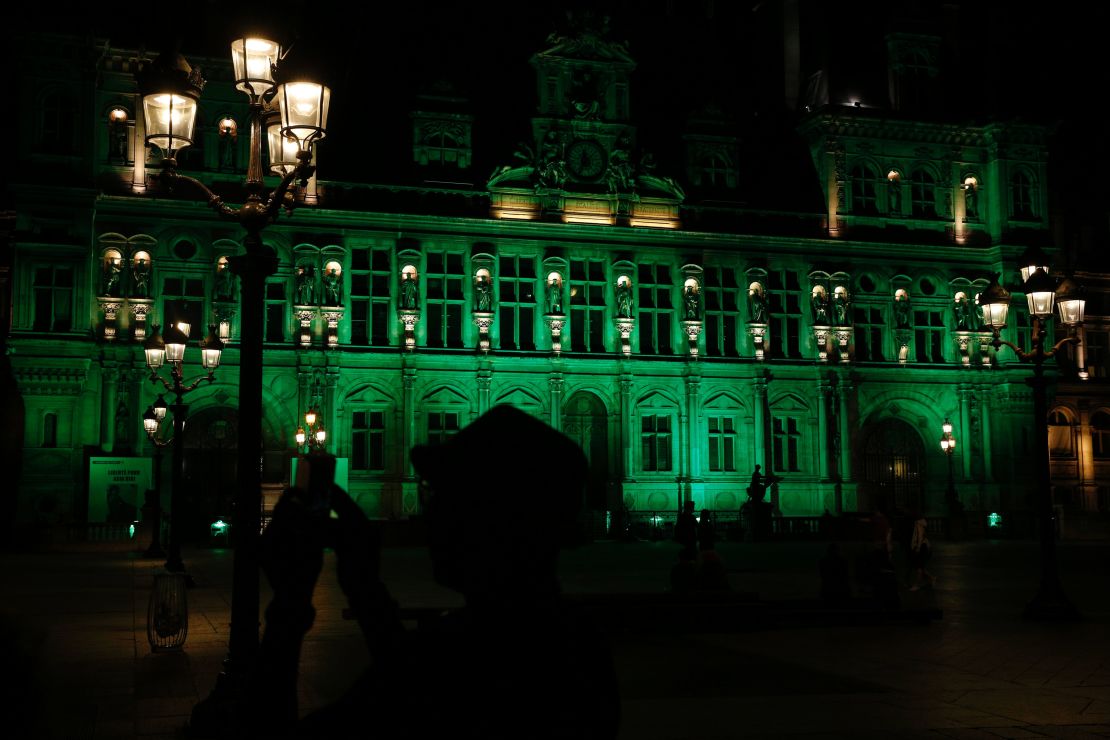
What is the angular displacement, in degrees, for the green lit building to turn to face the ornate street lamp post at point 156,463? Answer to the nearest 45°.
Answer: approximately 45° to its right

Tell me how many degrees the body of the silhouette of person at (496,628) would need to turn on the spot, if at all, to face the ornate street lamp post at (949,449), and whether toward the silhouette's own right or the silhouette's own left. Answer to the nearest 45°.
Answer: approximately 90° to the silhouette's own right

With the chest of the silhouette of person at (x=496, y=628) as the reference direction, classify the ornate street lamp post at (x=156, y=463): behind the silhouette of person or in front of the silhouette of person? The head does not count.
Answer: in front

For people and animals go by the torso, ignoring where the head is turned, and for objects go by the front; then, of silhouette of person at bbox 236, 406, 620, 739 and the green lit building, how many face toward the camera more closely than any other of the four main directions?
1

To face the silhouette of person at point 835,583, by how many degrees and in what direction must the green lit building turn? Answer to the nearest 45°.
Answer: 0° — it already faces them

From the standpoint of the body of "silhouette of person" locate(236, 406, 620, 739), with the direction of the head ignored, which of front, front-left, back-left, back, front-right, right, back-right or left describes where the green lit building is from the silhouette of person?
front-right

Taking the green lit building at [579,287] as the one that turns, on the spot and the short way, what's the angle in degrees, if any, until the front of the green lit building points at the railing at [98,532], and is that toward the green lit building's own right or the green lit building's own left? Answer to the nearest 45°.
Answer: approximately 45° to the green lit building's own right

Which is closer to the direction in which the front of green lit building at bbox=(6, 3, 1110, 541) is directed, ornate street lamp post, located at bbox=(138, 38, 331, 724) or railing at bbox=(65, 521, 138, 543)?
the ornate street lamp post

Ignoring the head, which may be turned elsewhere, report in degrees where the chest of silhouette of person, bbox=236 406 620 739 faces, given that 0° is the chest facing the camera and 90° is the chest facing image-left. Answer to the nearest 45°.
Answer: approximately 135°

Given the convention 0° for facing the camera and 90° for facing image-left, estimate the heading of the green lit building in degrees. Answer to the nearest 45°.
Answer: approximately 0°

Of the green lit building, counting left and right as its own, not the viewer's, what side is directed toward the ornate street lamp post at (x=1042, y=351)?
front
